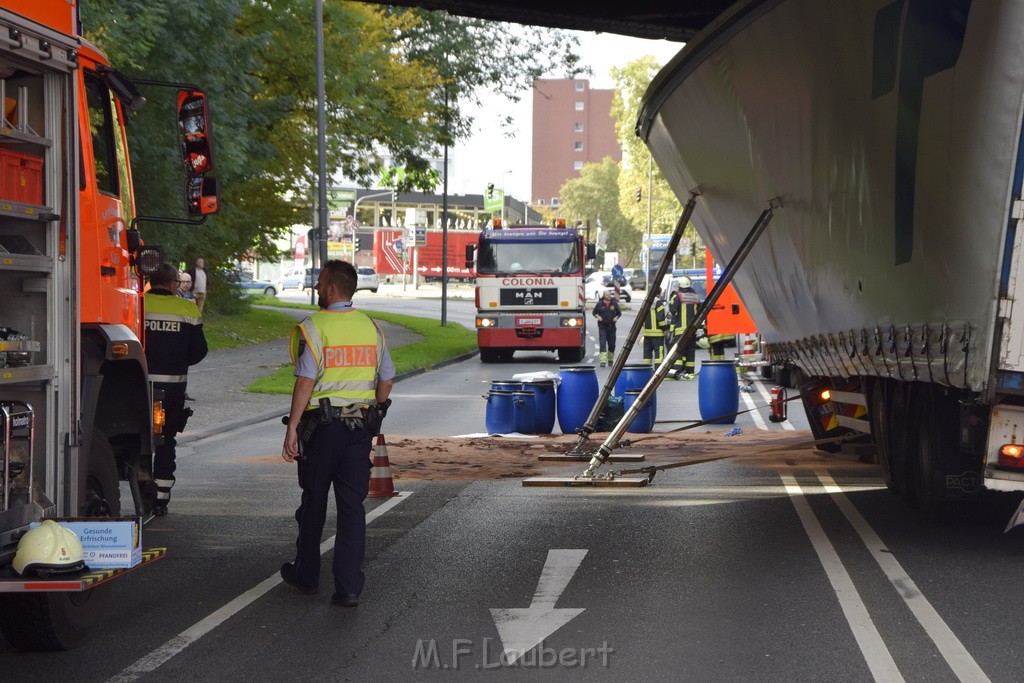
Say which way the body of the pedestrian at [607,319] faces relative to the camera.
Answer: toward the camera

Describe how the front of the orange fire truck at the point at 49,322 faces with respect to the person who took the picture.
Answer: facing away from the viewer and to the right of the viewer

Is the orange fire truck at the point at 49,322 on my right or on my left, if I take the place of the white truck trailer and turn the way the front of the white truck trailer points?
on my left

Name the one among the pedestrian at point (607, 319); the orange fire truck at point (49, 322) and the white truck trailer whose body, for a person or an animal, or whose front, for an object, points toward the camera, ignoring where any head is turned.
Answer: the pedestrian

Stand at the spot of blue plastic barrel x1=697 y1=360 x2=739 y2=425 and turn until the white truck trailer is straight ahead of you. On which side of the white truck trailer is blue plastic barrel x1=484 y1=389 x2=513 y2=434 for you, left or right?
right

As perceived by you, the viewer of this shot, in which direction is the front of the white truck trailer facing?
facing away from the viewer and to the left of the viewer

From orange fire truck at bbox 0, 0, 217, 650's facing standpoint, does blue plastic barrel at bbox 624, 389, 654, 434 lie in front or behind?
in front

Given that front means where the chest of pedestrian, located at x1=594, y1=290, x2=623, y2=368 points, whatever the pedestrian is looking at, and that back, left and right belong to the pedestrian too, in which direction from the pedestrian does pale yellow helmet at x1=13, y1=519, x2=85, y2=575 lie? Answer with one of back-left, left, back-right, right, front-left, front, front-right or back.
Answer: front

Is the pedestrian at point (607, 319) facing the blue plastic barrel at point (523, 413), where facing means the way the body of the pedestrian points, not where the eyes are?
yes

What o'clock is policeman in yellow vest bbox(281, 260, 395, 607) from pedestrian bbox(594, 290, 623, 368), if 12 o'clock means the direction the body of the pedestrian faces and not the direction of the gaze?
The policeman in yellow vest is roughly at 12 o'clock from the pedestrian.

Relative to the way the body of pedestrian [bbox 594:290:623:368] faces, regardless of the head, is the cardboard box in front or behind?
in front

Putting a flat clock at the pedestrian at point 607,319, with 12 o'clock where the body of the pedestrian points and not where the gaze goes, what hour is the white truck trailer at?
The white truck trailer is roughly at 12 o'clock from the pedestrian.

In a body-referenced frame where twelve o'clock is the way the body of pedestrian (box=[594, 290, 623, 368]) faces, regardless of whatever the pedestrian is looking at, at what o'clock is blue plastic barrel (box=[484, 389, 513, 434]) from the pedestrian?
The blue plastic barrel is roughly at 12 o'clock from the pedestrian.

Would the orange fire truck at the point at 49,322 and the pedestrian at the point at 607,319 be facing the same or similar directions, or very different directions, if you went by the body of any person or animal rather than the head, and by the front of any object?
very different directions
